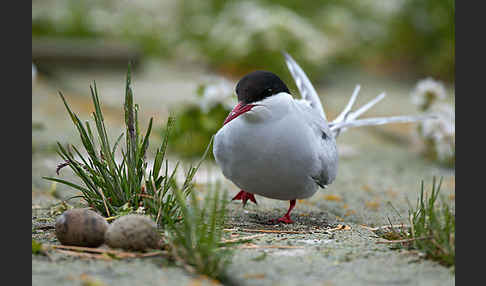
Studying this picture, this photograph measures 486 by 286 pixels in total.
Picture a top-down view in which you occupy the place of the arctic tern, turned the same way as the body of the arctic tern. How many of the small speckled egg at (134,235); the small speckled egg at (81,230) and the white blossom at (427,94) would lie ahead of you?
2

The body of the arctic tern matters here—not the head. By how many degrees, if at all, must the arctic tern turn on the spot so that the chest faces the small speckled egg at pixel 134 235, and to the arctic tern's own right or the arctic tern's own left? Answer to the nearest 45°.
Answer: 0° — it already faces it

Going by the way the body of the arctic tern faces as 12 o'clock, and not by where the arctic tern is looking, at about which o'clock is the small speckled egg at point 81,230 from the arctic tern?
The small speckled egg is roughly at 12 o'clock from the arctic tern.

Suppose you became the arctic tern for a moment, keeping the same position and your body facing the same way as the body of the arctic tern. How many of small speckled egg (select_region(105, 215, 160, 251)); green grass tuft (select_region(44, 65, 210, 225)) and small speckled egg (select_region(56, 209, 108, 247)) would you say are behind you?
0

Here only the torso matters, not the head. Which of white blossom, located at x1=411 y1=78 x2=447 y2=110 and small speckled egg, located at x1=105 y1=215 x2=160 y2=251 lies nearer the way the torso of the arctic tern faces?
the small speckled egg

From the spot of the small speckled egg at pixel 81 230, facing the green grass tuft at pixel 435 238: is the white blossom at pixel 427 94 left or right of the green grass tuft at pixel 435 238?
left

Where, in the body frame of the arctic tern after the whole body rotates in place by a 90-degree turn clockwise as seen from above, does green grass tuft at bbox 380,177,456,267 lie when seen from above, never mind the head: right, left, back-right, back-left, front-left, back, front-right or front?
back

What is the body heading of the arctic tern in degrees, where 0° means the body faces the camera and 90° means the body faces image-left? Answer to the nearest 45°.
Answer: approximately 45°

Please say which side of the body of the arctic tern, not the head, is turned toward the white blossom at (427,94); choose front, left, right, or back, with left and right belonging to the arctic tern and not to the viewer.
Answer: back

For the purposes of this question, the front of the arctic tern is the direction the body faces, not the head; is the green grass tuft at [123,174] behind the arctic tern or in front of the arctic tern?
in front

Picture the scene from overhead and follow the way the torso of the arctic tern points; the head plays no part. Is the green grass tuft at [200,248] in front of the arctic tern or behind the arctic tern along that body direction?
in front
